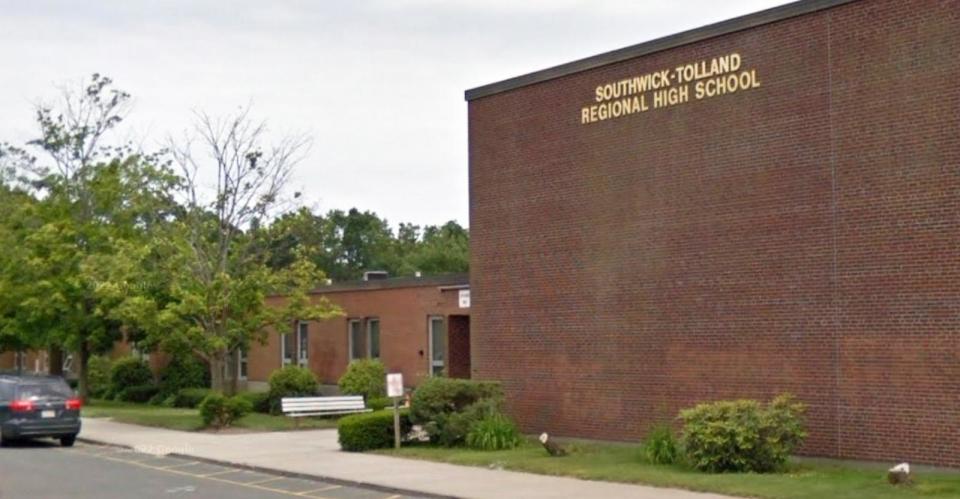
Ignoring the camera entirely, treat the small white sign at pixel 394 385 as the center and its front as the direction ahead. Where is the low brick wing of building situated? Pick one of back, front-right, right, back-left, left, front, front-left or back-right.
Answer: back

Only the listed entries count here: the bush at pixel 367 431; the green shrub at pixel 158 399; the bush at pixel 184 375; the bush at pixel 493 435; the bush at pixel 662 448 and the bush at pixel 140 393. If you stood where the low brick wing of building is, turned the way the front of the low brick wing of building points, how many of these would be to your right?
3

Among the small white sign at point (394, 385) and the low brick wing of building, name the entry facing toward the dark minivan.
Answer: the low brick wing of building

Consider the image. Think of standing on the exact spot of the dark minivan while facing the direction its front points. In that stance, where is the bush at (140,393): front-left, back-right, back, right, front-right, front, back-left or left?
front-right

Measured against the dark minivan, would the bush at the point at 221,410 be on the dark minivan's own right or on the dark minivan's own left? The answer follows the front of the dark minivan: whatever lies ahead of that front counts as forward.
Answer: on the dark minivan's own right

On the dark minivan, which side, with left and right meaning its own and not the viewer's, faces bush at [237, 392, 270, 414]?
right

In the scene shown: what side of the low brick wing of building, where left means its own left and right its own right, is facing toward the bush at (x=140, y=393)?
right

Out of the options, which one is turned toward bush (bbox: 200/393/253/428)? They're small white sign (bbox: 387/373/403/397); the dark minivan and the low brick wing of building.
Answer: the low brick wing of building

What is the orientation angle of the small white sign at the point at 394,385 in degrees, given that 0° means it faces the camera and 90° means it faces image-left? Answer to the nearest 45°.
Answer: approximately 0°

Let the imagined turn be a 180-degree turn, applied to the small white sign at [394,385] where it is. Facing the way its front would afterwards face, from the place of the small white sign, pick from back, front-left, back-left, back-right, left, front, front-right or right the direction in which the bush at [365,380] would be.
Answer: front

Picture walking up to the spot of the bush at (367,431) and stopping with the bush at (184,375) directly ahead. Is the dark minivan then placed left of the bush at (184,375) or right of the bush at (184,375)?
left

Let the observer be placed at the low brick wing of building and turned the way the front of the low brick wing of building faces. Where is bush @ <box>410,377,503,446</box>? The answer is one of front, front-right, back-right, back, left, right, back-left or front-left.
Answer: front-left

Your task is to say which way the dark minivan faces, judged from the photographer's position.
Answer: facing away from the viewer and to the left of the viewer

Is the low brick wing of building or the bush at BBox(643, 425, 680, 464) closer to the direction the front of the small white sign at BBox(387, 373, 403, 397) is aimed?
the bush
